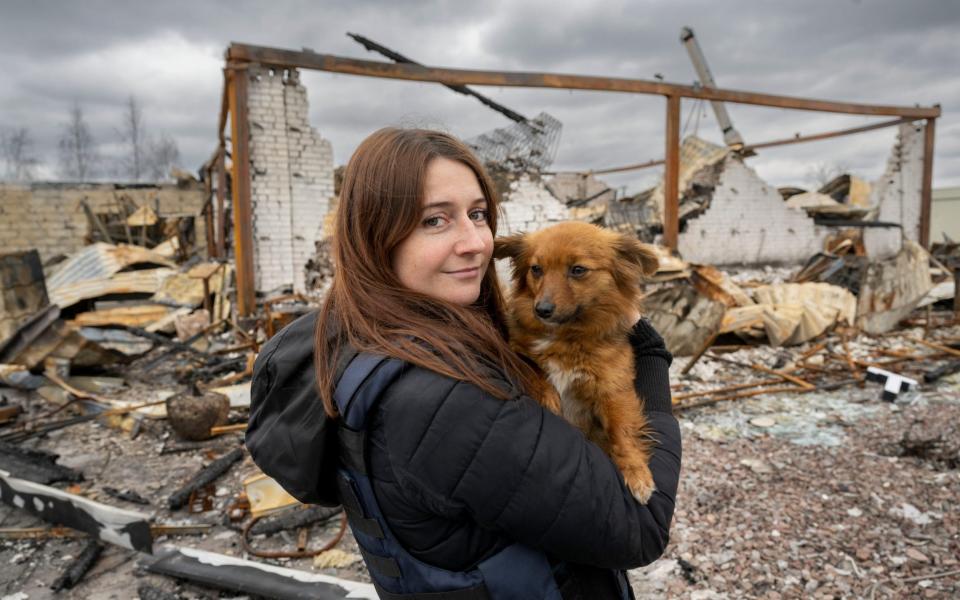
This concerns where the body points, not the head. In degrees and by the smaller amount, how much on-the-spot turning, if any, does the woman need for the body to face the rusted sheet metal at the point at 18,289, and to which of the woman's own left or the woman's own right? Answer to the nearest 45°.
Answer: approximately 135° to the woman's own left

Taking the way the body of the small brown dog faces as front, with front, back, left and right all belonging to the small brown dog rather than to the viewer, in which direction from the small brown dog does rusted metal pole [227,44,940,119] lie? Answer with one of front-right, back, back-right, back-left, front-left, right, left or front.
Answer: back-right

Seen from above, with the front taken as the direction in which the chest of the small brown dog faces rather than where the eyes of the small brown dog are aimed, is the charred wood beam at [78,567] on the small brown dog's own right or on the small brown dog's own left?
on the small brown dog's own right

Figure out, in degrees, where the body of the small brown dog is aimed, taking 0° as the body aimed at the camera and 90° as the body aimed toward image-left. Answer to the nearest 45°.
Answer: approximately 45°

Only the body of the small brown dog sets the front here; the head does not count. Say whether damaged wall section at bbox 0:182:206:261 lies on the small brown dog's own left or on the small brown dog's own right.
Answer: on the small brown dog's own right

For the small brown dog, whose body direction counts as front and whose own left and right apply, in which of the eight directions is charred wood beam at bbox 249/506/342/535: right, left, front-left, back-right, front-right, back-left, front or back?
right

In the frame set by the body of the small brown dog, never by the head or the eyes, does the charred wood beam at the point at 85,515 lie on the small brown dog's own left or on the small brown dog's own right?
on the small brown dog's own right

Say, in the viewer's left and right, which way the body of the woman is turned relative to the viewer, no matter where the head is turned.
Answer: facing to the right of the viewer
